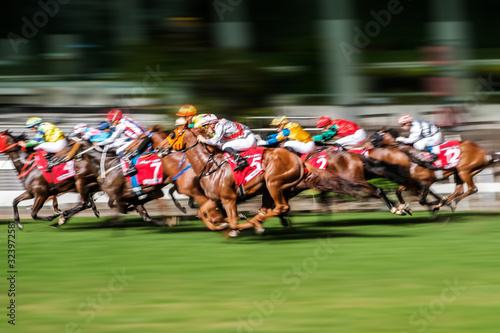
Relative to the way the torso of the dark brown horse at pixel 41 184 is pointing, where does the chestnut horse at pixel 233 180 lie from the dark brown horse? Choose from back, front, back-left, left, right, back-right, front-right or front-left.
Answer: back-left

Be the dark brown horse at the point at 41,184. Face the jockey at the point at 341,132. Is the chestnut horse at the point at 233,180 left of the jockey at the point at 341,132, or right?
right

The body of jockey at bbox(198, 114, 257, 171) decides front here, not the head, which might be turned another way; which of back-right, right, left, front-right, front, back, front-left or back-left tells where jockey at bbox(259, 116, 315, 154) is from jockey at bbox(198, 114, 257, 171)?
back-right

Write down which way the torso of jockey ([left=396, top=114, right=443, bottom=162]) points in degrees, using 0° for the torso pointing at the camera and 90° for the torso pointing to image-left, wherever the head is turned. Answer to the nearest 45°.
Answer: approximately 90°

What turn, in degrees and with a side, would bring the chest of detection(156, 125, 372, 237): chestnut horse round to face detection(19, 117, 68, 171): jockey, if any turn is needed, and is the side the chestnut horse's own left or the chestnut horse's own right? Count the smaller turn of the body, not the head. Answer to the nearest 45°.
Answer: approximately 45° to the chestnut horse's own right

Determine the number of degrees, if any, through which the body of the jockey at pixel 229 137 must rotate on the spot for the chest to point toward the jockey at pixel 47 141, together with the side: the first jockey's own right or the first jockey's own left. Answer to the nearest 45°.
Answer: approximately 45° to the first jockey's own right

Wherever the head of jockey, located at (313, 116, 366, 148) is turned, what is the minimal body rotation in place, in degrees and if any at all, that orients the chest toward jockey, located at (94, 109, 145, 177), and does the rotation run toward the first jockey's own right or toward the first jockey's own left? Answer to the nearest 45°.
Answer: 0° — they already face them

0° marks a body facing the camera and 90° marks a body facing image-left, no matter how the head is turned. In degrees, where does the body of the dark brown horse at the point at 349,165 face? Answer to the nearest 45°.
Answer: approximately 90°
